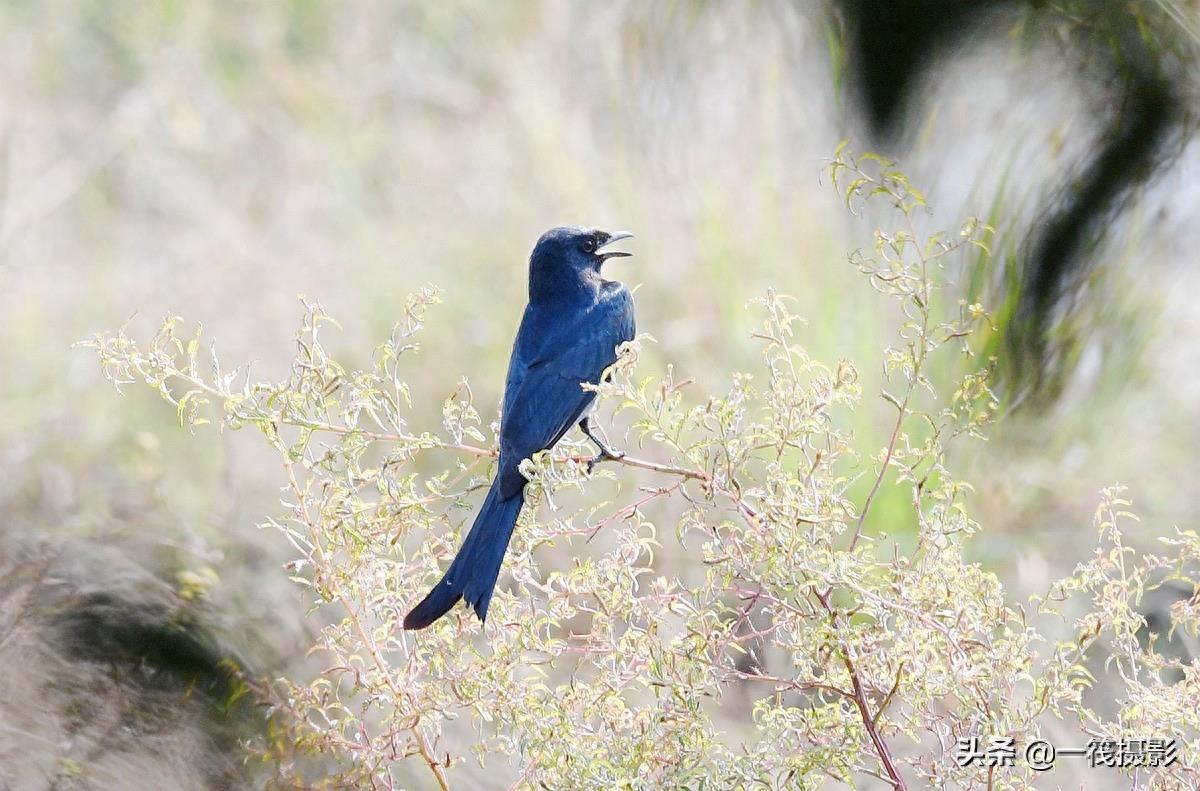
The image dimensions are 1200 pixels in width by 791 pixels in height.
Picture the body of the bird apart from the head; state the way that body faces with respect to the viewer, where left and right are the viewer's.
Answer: facing away from the viewer and to the right of the viewer
